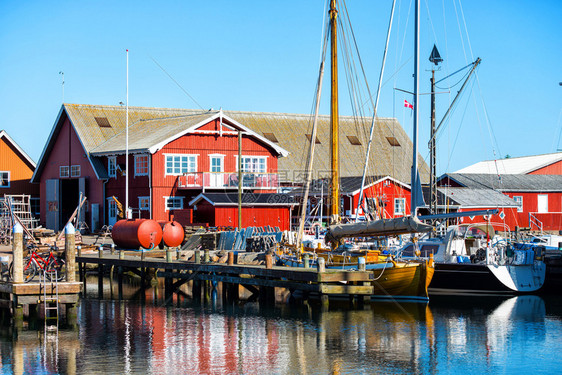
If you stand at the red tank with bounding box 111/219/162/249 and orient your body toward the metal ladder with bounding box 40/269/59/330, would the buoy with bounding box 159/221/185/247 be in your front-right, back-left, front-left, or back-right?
back-left

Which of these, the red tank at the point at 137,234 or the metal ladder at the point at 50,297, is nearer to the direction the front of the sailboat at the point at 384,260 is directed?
the red tank

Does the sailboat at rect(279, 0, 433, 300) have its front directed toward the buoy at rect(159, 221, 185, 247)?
yes

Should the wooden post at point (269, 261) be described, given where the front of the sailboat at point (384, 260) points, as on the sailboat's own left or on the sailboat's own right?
on the sailboat's own left

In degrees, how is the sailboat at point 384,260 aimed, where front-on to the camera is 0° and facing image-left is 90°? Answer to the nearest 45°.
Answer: approximately 135°
